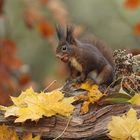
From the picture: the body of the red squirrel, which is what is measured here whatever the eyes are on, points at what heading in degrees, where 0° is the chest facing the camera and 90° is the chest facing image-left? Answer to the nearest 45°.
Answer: approximately 90°
